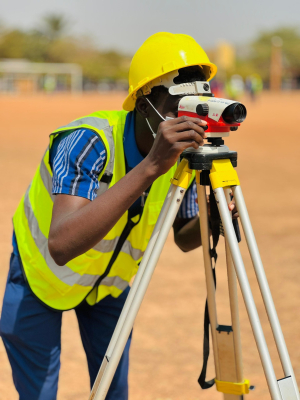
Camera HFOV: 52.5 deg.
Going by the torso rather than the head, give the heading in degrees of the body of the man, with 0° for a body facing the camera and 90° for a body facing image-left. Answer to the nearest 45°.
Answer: approximately 315°

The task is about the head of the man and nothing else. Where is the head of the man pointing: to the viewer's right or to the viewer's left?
to the viewer's right
